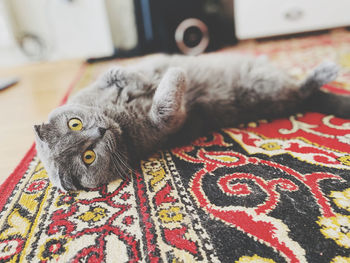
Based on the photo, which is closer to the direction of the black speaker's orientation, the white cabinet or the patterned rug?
the patterned rug

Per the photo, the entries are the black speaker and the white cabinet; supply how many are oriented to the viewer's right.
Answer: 0

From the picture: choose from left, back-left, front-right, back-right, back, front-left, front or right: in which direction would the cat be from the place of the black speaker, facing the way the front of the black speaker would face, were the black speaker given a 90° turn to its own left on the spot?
right

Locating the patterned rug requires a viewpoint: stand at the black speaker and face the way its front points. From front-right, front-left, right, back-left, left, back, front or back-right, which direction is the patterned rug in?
front

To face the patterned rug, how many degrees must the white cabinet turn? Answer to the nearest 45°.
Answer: approximately 45° to its right

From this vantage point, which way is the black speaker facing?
toward the camera

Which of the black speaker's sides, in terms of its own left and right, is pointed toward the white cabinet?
left
